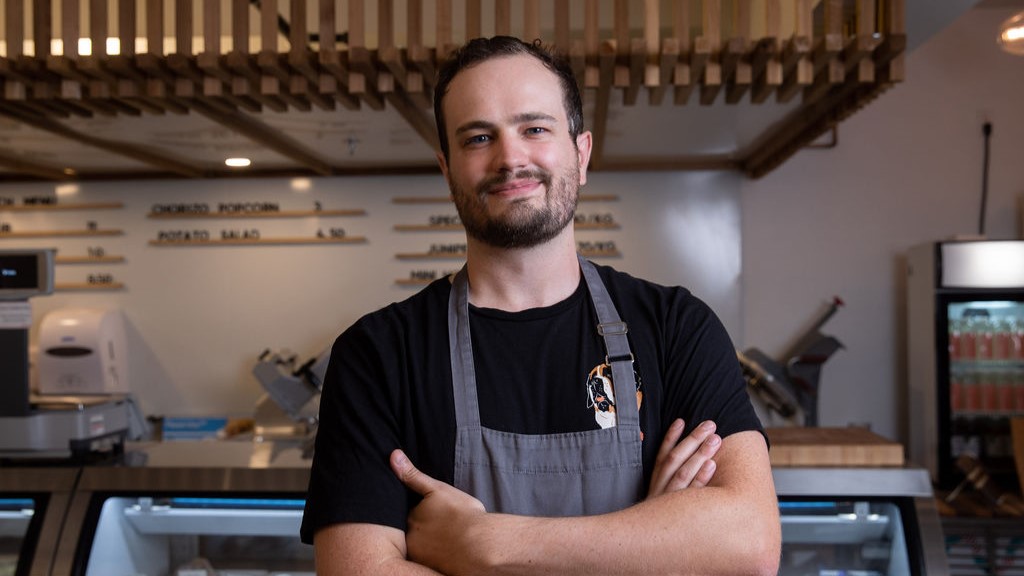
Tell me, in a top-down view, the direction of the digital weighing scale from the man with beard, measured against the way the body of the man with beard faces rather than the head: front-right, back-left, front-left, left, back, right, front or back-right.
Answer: back-right

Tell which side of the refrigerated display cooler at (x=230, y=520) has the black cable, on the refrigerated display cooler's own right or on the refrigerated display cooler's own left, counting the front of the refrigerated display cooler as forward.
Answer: on the refrigerated display cooler's own left

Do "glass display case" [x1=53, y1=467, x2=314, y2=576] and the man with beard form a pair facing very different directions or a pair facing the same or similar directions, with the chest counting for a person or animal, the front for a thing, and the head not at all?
same or similar directions

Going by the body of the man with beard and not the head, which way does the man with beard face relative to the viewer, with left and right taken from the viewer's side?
facing the viewer

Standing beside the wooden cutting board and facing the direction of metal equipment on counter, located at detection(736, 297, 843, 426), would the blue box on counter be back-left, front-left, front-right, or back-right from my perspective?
front-left

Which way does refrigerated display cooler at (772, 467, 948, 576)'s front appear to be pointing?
toward the camera

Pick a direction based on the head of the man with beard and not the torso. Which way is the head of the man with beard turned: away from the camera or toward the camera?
toward the camera

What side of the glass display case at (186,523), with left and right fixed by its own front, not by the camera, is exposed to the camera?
front

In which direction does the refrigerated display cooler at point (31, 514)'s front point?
toward the camera

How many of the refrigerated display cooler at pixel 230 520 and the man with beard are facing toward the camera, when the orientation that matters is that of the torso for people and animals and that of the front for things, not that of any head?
2

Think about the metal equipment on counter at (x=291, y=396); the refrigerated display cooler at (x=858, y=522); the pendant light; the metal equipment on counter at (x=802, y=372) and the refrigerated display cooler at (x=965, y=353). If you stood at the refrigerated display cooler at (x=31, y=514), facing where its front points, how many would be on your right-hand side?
0

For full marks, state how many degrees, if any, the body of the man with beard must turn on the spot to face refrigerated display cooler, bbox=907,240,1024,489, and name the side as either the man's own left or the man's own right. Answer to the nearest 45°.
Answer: approximately 135° to the man's own left

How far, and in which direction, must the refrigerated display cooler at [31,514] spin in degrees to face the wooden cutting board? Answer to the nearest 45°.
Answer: approximately 45° to its left

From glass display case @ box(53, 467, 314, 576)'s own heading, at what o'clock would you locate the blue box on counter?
The blue box on counter is roughly at 6 o'clock from the glass display case.

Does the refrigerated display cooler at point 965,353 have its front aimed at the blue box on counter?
no

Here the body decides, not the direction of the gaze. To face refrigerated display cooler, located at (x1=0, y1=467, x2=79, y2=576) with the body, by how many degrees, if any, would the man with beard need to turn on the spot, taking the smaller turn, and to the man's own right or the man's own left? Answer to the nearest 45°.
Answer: approximately 135° to the man's own right

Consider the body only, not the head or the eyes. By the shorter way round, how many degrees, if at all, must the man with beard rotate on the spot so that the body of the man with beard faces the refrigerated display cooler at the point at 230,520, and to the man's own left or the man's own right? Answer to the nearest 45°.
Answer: approximately 135° to the man's own right

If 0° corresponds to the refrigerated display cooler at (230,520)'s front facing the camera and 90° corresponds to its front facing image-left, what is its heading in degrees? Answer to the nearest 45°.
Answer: approximately 0°

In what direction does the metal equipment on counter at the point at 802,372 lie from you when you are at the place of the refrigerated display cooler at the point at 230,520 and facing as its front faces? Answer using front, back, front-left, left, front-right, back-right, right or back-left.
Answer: back-left
